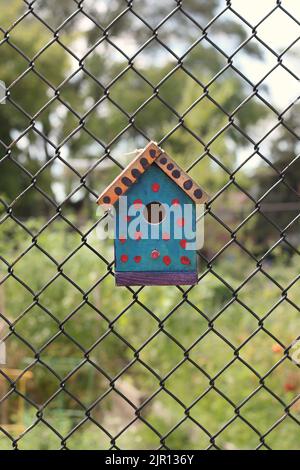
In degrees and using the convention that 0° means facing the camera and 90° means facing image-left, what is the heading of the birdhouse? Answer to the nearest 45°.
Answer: approximately 0°
